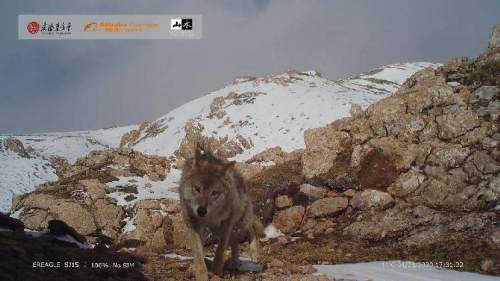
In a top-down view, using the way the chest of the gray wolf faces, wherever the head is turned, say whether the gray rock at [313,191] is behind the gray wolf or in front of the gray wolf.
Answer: behind

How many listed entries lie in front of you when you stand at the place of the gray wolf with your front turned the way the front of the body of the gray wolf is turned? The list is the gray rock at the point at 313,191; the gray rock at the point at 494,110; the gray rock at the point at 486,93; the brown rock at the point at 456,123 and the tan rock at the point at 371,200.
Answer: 0

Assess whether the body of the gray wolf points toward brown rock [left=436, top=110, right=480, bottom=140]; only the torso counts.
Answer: no

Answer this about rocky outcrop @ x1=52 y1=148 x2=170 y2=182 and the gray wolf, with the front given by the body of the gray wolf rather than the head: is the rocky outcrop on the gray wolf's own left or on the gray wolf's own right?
on the gray wolf's own right

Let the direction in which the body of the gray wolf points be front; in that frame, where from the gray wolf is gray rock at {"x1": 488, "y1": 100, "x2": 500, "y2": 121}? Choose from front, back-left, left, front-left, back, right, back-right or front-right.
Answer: back

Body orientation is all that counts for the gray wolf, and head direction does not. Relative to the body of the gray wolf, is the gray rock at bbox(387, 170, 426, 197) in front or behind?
behind

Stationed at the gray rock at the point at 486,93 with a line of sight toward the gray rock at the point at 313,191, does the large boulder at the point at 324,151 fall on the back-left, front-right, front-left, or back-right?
front-right

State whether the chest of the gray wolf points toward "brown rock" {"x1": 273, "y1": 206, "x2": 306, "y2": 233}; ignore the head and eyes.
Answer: no

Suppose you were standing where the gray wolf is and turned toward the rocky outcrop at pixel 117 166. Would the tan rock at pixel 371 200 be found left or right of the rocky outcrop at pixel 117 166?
right

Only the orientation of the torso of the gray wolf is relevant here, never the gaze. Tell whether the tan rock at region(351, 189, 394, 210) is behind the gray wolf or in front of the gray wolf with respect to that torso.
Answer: behind

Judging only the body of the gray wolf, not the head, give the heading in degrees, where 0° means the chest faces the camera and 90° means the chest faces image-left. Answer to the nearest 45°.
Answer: approximately 45°

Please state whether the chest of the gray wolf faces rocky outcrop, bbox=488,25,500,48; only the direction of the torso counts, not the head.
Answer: no
